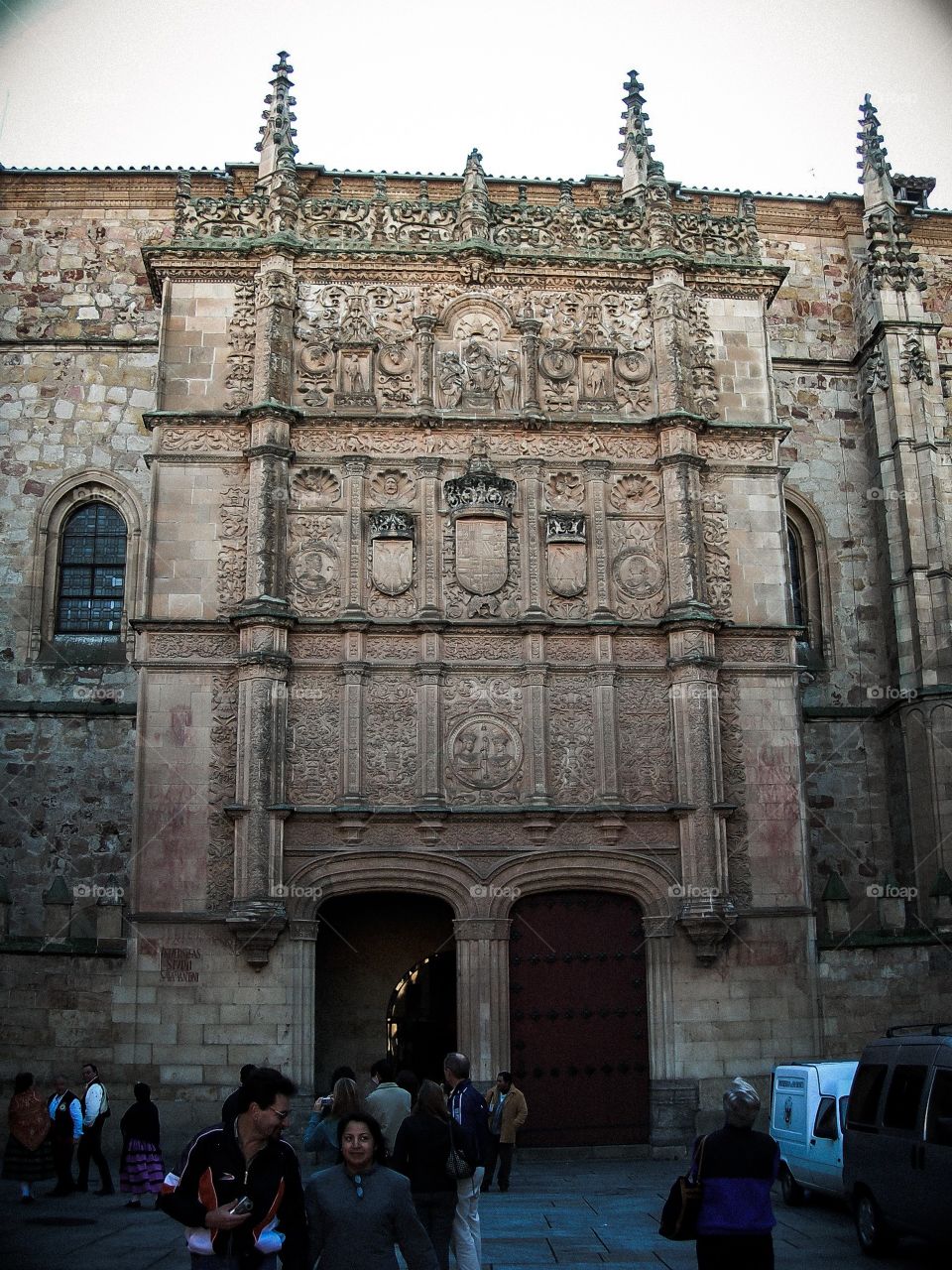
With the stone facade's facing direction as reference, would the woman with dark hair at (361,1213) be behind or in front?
in front

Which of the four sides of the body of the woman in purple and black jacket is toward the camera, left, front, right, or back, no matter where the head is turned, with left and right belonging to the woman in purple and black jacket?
back

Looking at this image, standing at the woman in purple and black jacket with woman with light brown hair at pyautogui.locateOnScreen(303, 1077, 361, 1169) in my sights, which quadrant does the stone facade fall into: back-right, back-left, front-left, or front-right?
front-right

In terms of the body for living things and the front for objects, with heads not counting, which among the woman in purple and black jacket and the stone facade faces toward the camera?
the stone facade

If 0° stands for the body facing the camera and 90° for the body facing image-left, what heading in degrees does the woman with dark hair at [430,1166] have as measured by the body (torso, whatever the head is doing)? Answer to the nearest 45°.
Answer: approximately 180°

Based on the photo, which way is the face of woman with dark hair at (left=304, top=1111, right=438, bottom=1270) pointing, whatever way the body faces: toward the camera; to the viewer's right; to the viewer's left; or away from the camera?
toward the camera

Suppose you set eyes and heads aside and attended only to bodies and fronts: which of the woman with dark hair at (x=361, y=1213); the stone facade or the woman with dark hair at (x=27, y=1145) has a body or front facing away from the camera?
the woman with dark hair at (x=27, y=1145)

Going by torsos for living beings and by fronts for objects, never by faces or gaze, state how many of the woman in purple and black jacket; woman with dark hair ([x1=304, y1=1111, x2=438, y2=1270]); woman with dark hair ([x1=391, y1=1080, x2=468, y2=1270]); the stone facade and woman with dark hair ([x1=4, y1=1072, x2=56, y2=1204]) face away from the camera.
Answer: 3

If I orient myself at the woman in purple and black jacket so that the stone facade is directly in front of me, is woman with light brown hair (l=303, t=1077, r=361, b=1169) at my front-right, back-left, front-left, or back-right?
front-left

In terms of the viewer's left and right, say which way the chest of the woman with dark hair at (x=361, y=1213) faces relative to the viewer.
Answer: facing the viewer

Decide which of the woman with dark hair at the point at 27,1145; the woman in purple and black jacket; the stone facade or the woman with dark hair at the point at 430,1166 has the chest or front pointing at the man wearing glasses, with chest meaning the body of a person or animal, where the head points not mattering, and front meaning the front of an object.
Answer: the stone facade

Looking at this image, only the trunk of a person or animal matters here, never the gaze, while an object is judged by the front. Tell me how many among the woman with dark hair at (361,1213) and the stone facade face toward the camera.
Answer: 2

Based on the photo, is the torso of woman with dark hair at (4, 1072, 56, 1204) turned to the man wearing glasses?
no

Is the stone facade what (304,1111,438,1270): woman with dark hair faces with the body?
no

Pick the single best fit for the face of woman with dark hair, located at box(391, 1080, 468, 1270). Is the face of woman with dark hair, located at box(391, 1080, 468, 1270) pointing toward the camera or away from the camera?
away from the camera

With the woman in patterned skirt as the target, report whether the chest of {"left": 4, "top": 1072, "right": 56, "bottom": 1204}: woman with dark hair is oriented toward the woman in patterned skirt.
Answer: no

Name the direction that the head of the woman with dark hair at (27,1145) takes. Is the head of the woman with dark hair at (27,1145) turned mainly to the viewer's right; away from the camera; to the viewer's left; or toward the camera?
away from the camera

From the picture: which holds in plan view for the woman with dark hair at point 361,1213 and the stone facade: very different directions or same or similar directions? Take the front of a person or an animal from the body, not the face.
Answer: same or similar directions

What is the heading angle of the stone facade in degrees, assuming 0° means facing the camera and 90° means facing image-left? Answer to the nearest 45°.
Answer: approximately 0°

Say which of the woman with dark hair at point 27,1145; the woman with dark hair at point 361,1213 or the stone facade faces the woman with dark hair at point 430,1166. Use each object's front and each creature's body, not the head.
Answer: the stone facade

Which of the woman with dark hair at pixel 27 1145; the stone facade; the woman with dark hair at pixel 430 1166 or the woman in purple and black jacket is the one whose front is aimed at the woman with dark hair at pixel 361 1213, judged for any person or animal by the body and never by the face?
the stone facade

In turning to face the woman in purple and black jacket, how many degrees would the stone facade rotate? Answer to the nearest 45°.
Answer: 0° — it already faces them
